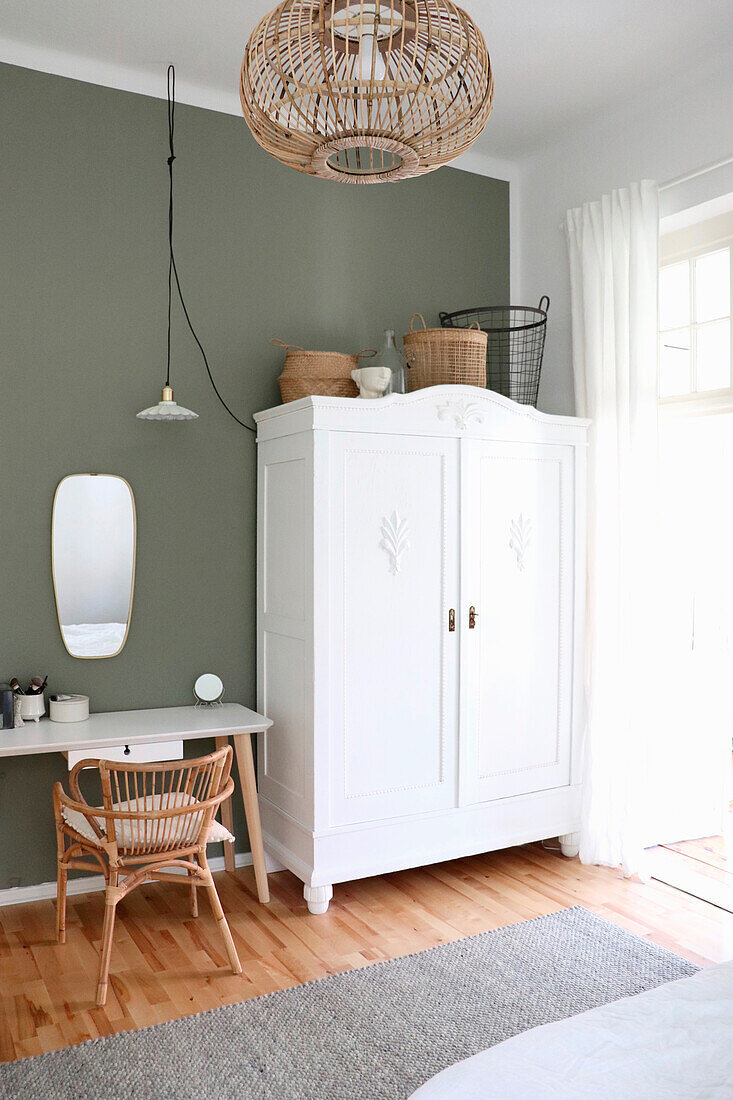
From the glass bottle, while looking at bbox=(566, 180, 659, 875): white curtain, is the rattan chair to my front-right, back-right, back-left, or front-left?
back-right

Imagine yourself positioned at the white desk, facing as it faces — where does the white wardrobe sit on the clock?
The white wardrobe is roughly at 9 o'clock from the white desk.

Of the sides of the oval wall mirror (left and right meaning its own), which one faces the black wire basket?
left

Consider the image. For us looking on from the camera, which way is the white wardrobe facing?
facing the viewer and to the right of the viewer

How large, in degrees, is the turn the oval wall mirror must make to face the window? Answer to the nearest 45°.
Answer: approximately 90° to its left

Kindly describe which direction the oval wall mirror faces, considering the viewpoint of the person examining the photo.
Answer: facing the viewer

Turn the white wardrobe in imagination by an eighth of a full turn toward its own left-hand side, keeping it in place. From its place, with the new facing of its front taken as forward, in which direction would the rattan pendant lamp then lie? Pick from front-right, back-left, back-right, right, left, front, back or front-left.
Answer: right

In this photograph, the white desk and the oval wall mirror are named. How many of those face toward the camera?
2

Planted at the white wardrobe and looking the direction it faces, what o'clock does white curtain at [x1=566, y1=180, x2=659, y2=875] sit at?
The white curtain is roughly at 10 o'clock from the white wardrobe.

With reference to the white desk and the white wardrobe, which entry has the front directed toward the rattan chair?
the white desk

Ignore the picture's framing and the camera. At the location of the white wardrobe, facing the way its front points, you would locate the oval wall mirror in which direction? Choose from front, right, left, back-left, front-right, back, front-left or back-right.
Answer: back-right

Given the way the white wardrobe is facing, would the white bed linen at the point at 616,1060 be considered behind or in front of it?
in front

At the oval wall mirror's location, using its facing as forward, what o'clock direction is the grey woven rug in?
The grey woven rug is roughly at 11 o'clock from the oval wall mirror.
